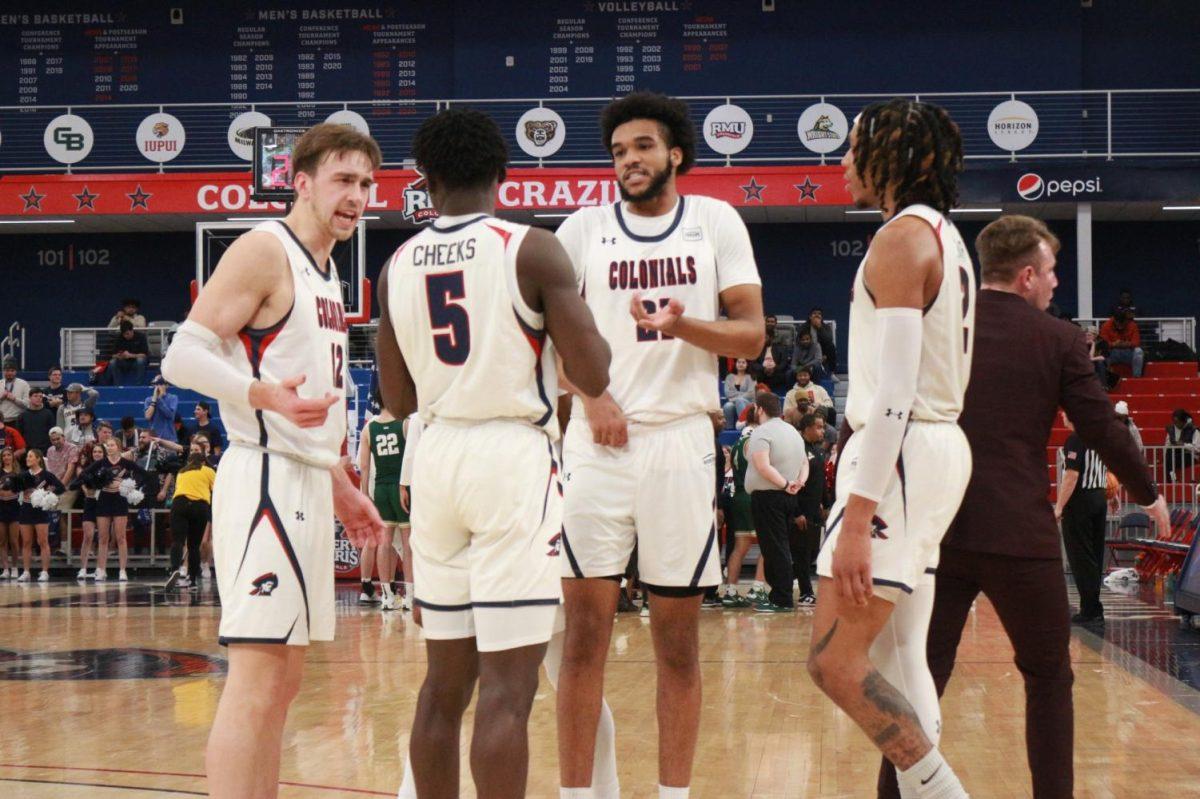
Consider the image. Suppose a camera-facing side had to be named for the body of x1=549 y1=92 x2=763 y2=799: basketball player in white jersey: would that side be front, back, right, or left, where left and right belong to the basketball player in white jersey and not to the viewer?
front

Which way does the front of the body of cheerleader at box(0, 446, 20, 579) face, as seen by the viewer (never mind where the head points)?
toward the camera

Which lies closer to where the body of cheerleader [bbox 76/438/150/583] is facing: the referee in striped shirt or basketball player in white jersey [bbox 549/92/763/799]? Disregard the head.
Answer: the basketball player in white jersey

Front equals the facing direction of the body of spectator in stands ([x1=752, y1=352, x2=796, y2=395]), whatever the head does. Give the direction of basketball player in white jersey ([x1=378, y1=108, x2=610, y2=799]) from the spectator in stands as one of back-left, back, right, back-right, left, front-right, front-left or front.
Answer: front

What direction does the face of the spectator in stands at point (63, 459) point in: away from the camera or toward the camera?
toward the camera

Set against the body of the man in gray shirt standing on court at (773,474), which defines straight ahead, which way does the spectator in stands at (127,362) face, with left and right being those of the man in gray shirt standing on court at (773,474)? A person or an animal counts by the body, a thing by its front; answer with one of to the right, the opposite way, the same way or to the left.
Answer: the opposite way

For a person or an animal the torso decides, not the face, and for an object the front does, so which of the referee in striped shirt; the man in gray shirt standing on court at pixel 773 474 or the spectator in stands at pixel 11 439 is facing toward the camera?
the spectator in stands at pixel 11 439

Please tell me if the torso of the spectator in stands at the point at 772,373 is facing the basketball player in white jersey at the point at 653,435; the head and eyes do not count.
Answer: yes

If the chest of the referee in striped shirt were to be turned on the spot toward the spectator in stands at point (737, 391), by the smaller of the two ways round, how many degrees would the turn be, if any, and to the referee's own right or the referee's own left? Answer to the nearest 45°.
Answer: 0° — they already face them

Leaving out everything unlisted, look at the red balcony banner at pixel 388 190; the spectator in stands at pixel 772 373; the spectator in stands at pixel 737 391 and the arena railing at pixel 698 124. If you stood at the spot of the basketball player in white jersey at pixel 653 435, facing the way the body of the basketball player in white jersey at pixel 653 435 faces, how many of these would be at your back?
4

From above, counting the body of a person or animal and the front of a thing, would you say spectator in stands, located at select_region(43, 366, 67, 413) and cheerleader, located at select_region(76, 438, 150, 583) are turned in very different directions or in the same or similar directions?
same or similar directions

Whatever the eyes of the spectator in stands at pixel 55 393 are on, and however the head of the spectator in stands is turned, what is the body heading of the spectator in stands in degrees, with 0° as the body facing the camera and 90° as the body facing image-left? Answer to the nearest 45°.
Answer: approximately 0°

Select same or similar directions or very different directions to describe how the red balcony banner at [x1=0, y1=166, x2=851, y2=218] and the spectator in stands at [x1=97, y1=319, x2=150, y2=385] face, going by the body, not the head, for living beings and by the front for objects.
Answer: same or similar directions

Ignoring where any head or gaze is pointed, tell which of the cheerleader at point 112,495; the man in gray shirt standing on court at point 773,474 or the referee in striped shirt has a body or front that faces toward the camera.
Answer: the cheerleader

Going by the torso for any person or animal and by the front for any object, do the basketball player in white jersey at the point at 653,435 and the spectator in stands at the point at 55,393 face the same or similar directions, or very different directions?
same or similar directions

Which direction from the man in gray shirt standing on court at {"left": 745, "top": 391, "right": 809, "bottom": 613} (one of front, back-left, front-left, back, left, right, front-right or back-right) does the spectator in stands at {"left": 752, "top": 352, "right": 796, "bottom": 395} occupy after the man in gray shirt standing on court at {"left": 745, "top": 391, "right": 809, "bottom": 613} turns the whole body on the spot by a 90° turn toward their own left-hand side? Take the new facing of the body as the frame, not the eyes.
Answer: back-right
